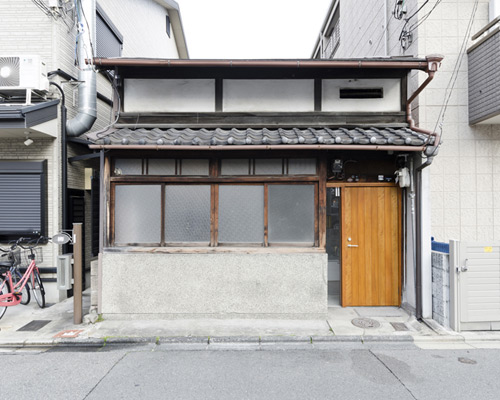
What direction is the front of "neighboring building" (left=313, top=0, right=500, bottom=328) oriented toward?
toward the camera

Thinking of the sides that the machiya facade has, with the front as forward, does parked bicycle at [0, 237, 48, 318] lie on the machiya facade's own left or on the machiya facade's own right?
on the machiya facade's own right

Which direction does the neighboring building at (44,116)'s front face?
toward the camera

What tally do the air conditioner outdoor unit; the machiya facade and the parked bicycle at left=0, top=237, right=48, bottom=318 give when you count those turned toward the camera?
2

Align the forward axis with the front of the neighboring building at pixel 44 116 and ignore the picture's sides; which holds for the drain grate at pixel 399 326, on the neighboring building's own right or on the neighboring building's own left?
on the neighboring building's own left
